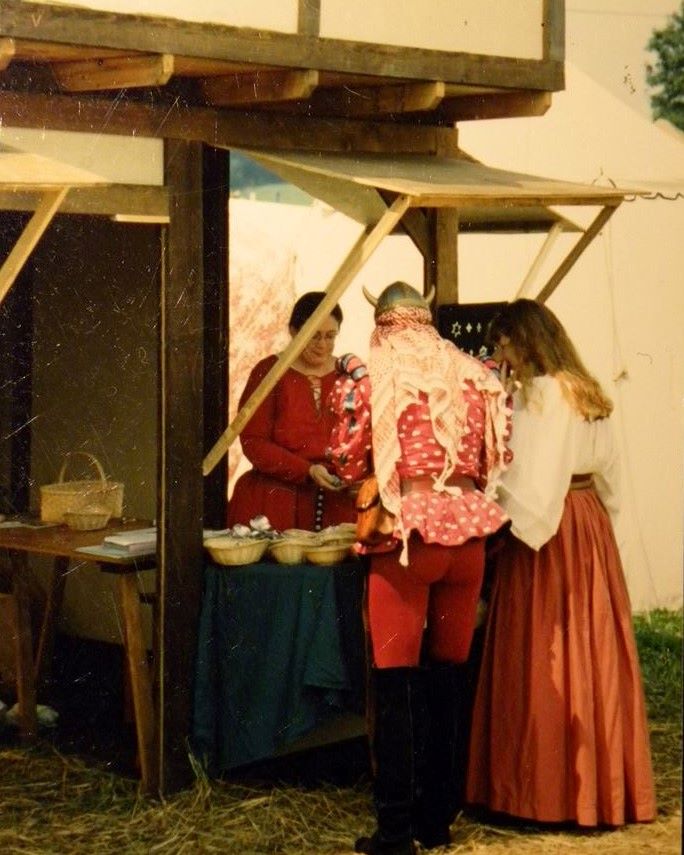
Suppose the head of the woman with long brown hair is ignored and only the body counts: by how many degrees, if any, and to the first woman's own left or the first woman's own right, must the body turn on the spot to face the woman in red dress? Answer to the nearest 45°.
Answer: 0° — they already face them

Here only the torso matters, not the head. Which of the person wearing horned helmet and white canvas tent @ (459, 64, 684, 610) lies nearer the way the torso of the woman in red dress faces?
the person wearing horned helmet

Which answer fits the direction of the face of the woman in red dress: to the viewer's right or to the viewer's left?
to the viewer's right

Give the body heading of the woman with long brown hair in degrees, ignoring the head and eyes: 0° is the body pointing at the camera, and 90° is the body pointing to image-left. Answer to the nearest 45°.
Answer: approximately 135°

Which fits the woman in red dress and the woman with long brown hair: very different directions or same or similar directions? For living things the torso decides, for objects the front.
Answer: very different directions
